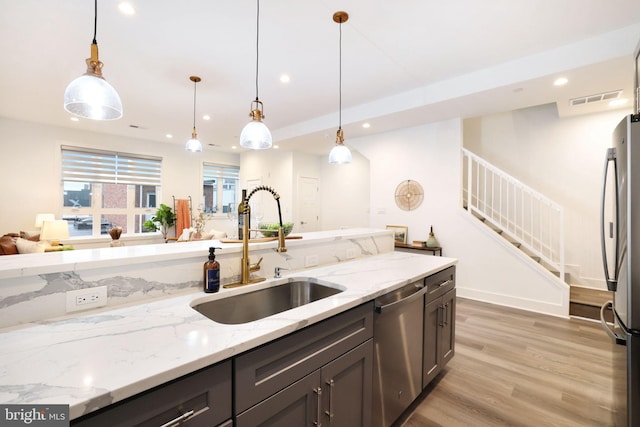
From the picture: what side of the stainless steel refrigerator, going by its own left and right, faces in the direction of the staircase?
right

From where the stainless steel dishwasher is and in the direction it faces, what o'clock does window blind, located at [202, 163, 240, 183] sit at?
The window blind is roughly at 6 o'clock from the stainless steel dishwasher.

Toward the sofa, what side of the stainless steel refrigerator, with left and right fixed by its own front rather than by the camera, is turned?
front

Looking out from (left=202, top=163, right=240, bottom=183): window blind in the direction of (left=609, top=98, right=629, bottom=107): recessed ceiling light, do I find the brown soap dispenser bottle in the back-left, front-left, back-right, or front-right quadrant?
front-right

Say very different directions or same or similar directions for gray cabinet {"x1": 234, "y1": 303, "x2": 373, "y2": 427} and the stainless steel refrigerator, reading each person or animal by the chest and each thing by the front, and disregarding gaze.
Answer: very different directions

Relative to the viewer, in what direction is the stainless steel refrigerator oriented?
to the viewer's left

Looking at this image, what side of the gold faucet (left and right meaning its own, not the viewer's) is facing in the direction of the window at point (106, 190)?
back

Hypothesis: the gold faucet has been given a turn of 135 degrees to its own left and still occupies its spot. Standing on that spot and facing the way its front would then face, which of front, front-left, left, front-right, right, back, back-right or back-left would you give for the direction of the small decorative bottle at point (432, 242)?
front-right

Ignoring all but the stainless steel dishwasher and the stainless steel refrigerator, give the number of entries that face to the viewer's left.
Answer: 1

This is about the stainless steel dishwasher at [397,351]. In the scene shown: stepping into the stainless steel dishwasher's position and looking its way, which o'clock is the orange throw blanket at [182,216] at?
The orange throw blanket is roughly at 6 o'clock from the stainless steel dishwasher.

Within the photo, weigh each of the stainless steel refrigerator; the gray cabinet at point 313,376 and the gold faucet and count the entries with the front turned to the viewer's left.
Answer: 1

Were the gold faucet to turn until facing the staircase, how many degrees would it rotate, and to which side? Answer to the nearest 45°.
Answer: approximately 90° to its left

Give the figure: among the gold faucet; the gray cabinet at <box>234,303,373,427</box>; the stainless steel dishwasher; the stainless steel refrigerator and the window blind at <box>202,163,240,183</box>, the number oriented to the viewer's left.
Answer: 1

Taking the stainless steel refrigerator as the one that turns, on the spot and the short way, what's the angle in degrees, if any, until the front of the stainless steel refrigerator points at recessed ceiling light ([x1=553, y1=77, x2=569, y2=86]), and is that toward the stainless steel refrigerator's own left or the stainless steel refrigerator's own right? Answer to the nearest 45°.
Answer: approximately 90° to the stainless steel refrigerator's own right

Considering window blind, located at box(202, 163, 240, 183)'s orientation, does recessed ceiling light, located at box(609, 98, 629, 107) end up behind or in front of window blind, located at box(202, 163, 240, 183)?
in front
